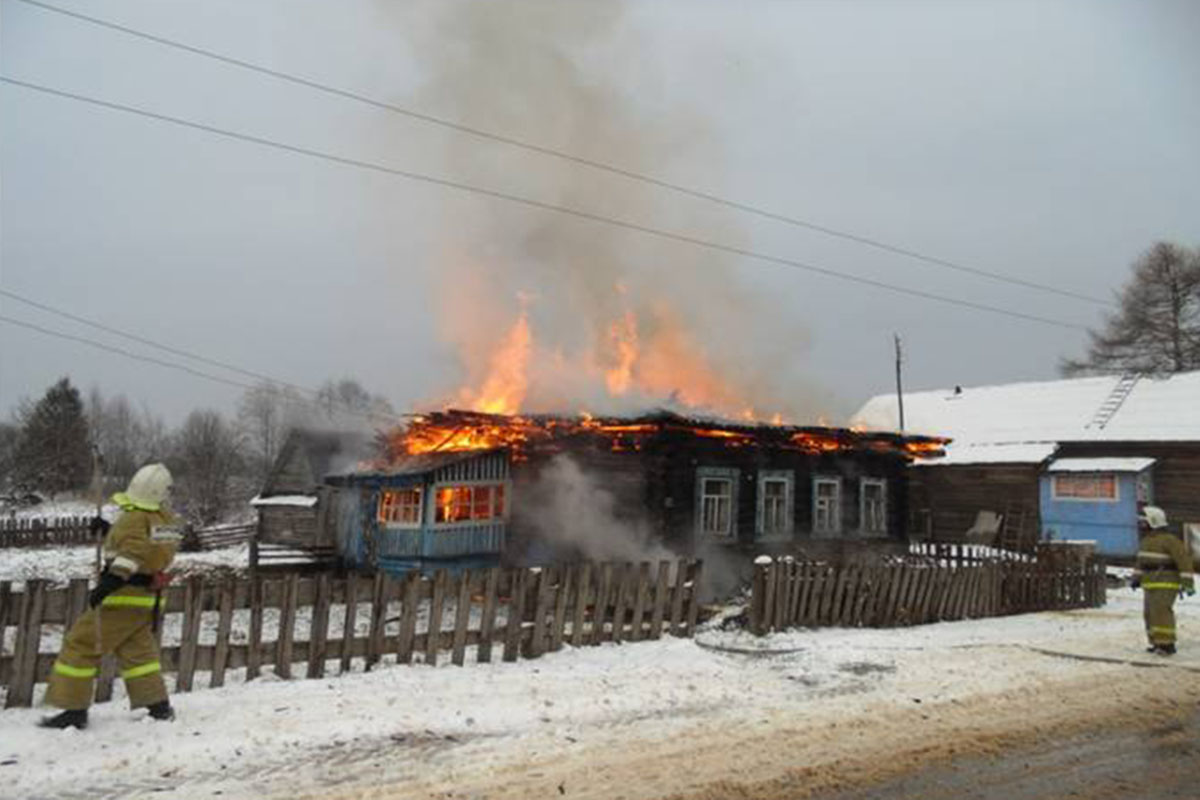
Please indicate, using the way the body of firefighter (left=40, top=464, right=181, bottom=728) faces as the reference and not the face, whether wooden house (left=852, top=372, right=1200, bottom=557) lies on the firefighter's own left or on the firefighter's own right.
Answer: on the firefighter's own right

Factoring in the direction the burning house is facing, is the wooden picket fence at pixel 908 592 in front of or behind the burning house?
in front

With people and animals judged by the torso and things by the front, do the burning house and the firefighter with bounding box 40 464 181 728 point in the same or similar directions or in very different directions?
very different directions

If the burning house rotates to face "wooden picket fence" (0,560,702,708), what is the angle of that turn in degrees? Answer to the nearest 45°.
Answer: approximately 45° to its right

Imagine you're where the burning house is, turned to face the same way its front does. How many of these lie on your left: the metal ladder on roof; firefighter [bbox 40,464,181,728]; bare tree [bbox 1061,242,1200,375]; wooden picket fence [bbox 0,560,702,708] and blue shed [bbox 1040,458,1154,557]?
3

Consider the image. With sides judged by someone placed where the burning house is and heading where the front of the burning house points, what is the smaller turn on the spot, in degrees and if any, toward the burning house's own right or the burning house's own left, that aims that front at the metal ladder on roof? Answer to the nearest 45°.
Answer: approximately 90° to the burning house's own left

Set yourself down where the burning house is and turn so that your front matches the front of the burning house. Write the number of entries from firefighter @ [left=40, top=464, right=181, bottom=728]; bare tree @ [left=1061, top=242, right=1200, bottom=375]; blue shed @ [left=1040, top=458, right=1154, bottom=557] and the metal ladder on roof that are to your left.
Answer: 3

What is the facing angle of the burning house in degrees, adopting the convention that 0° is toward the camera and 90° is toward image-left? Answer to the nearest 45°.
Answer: approximately 315°

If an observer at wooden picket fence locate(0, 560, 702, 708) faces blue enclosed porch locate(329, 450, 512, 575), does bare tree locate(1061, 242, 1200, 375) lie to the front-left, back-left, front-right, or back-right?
front-right
